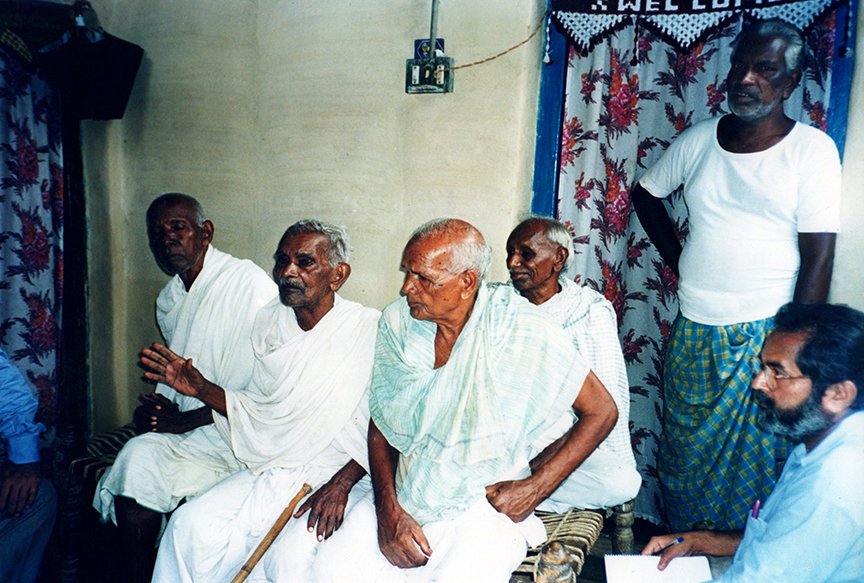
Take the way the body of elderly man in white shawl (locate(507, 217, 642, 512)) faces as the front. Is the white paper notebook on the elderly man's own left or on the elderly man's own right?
on the elderly man's own left

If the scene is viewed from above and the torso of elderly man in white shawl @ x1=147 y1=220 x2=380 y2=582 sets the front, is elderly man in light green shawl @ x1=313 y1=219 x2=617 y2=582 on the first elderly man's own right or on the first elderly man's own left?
on the first elderly man's own left

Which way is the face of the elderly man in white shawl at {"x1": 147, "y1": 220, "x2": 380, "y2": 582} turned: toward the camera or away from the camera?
toward the camera

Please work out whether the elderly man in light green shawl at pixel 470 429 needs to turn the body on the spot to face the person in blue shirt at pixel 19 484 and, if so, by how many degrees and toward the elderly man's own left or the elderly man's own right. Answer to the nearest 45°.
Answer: approximately 45° to the elderly man's own right

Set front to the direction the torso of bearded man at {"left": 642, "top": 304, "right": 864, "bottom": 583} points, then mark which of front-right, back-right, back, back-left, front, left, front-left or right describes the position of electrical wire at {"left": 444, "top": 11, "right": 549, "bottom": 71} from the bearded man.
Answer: front-right

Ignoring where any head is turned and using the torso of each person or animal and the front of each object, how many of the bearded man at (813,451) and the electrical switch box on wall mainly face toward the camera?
1

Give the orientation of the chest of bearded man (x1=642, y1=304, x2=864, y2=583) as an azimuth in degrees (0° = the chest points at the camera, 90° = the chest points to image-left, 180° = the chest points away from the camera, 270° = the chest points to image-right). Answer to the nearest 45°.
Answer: approximately 90°

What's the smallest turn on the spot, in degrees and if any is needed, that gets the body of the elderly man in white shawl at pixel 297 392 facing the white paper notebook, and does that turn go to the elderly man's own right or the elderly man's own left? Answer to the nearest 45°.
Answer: approximately 90° to the elderly man's own left

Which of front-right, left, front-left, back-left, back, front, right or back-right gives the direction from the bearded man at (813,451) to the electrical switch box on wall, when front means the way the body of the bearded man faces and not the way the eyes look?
front-right

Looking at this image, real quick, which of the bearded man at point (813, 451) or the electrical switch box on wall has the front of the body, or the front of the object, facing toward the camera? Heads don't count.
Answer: the electrical switch box on wall

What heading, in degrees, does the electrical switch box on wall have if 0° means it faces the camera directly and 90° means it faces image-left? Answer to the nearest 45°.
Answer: approximately 0°

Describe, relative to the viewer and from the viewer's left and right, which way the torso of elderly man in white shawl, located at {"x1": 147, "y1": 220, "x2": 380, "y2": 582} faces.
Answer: facing the viewer and to the left of the viewer

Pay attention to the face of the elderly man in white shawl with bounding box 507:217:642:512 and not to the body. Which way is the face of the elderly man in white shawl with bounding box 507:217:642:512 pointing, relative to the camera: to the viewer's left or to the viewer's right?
to the viewer's left

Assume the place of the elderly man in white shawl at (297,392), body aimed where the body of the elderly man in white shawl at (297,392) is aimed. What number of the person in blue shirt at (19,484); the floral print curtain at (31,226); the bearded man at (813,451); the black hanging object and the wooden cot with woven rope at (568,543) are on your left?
2

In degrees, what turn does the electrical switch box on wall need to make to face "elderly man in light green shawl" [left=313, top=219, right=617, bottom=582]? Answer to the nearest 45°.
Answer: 0° — it already faces them
